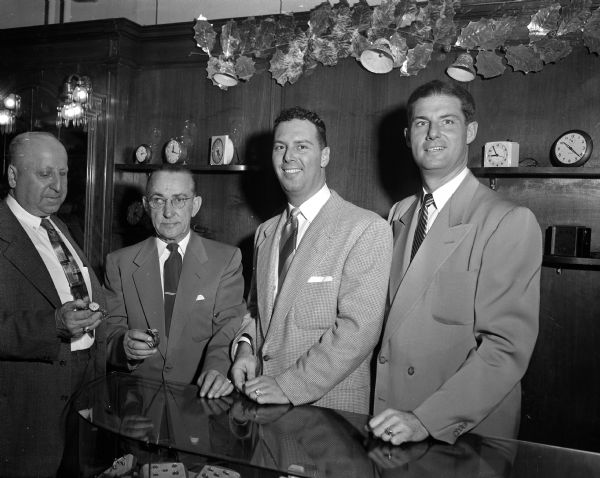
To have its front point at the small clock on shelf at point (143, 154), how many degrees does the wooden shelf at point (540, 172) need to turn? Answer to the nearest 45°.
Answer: approximately 90° to its right

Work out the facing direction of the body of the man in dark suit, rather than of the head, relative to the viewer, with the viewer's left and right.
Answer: facing the viewer and to the right of the viewer

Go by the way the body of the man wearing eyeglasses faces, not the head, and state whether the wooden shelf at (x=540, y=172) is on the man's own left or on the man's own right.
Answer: on the man's own left

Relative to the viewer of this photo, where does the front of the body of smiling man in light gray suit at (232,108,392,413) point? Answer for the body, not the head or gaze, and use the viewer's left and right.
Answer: facing the viewer and to the left of the viewer

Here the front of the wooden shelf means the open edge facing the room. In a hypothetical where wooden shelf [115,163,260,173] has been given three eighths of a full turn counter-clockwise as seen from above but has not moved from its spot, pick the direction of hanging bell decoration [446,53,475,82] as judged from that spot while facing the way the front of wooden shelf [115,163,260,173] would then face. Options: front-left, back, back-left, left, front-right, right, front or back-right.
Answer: right

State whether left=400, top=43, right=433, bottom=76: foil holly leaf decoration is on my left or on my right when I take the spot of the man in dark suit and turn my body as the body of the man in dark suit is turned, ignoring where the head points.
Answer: on my left

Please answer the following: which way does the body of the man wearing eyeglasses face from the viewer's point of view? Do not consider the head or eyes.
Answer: toward the camera

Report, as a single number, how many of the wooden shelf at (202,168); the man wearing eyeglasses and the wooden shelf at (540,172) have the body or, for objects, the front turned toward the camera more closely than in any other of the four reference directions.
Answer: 3

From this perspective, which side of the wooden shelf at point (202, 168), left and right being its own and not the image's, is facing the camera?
front

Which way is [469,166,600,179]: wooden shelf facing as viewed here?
toward the camera
